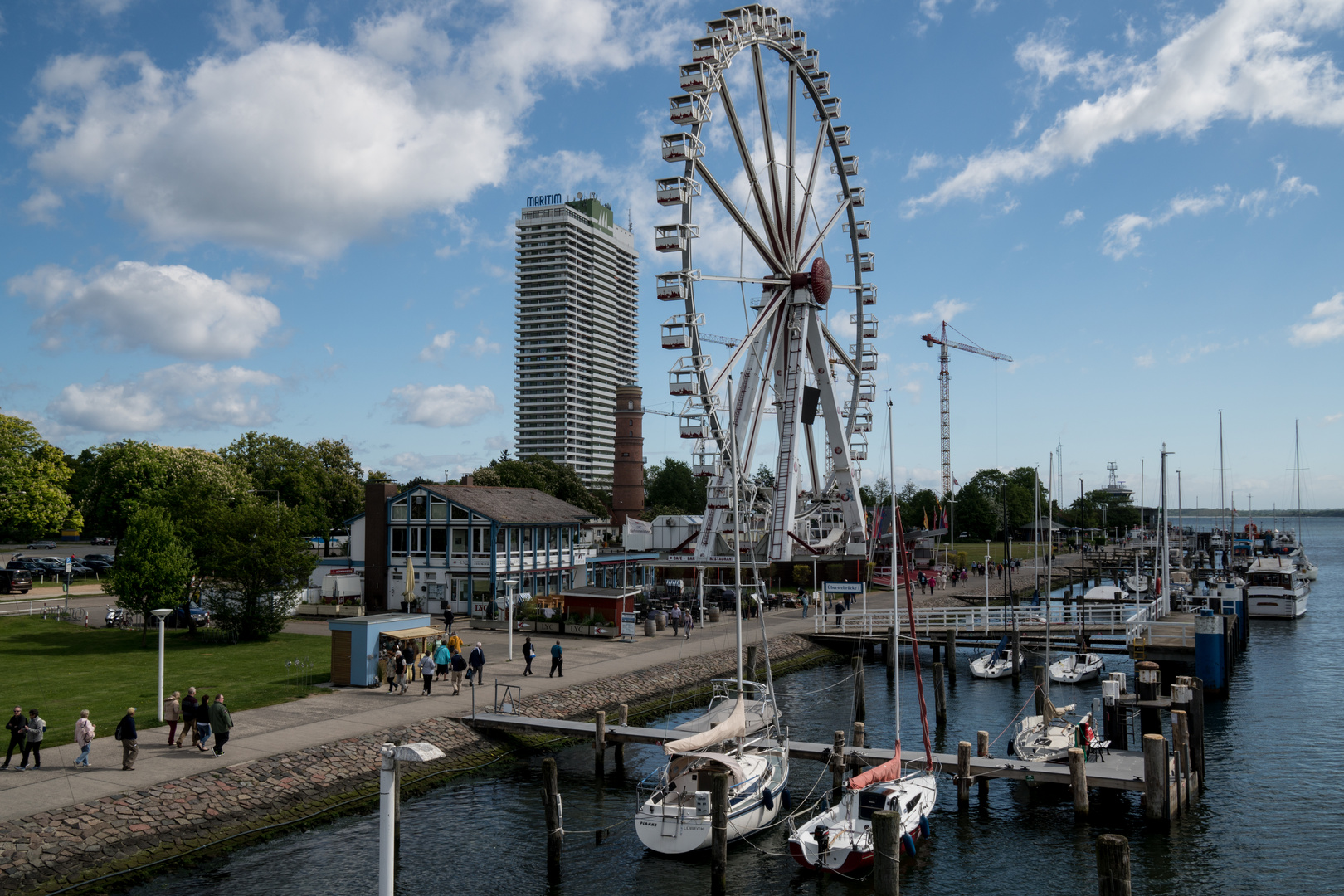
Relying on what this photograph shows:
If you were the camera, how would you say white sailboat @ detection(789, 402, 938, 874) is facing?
facing away from the viewer and to the right of the viewer

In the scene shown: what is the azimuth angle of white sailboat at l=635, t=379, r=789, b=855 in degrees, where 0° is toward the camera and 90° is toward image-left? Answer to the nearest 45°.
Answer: approximately 225°

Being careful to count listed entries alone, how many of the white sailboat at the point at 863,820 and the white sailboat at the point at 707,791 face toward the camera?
0

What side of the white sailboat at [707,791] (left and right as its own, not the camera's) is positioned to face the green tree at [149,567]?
left
